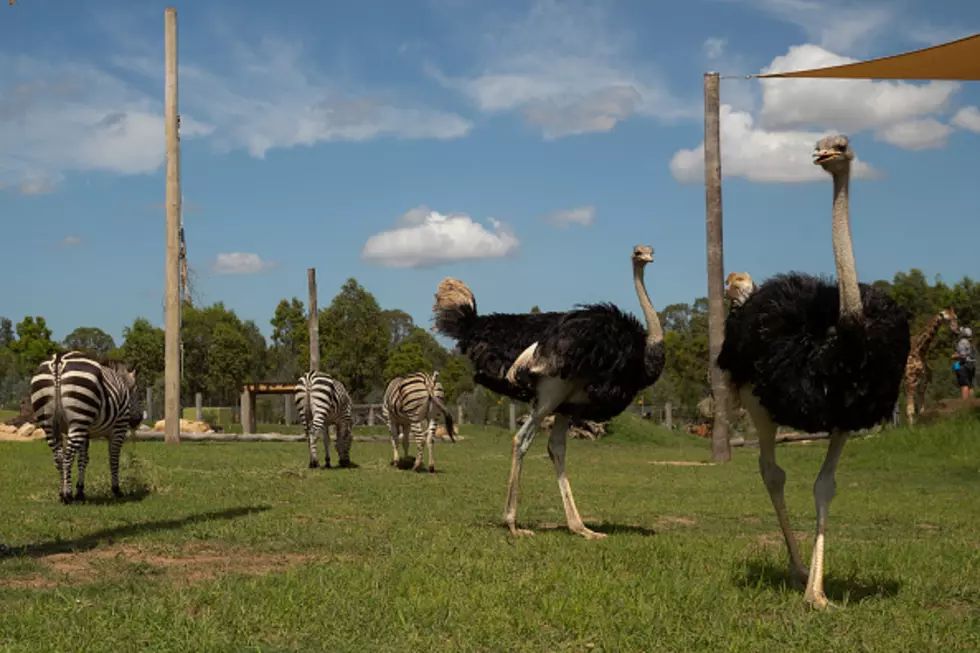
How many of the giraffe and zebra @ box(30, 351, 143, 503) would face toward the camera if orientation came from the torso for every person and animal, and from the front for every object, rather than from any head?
0

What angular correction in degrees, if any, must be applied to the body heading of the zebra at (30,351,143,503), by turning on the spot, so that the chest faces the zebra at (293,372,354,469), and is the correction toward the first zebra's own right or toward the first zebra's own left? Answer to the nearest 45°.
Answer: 0° — it already faces it

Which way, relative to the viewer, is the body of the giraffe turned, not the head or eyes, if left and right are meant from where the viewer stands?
facing to the right of the viewer

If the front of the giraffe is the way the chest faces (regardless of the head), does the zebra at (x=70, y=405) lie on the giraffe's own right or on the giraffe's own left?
on the giraffe's own right

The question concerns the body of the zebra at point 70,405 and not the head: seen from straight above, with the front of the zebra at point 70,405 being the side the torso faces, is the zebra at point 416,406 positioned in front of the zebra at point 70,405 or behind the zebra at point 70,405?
in front

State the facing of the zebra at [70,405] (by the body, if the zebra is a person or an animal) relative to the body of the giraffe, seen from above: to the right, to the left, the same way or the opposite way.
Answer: to the left

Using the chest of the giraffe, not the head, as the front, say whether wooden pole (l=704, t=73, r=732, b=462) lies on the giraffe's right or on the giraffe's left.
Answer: on the giraffe's right

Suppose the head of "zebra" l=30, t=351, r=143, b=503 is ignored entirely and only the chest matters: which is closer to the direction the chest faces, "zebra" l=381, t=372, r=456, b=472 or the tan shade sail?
the zebra

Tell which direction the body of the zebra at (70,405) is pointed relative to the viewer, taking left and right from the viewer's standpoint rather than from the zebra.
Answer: facing away from the viewer and to the right of the viewer

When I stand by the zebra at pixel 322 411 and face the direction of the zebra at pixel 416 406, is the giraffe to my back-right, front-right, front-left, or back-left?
front-left

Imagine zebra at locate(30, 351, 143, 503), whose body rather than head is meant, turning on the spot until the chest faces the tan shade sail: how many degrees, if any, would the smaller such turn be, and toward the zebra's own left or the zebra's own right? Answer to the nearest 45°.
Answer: approximately 45° to the zebra's own right
